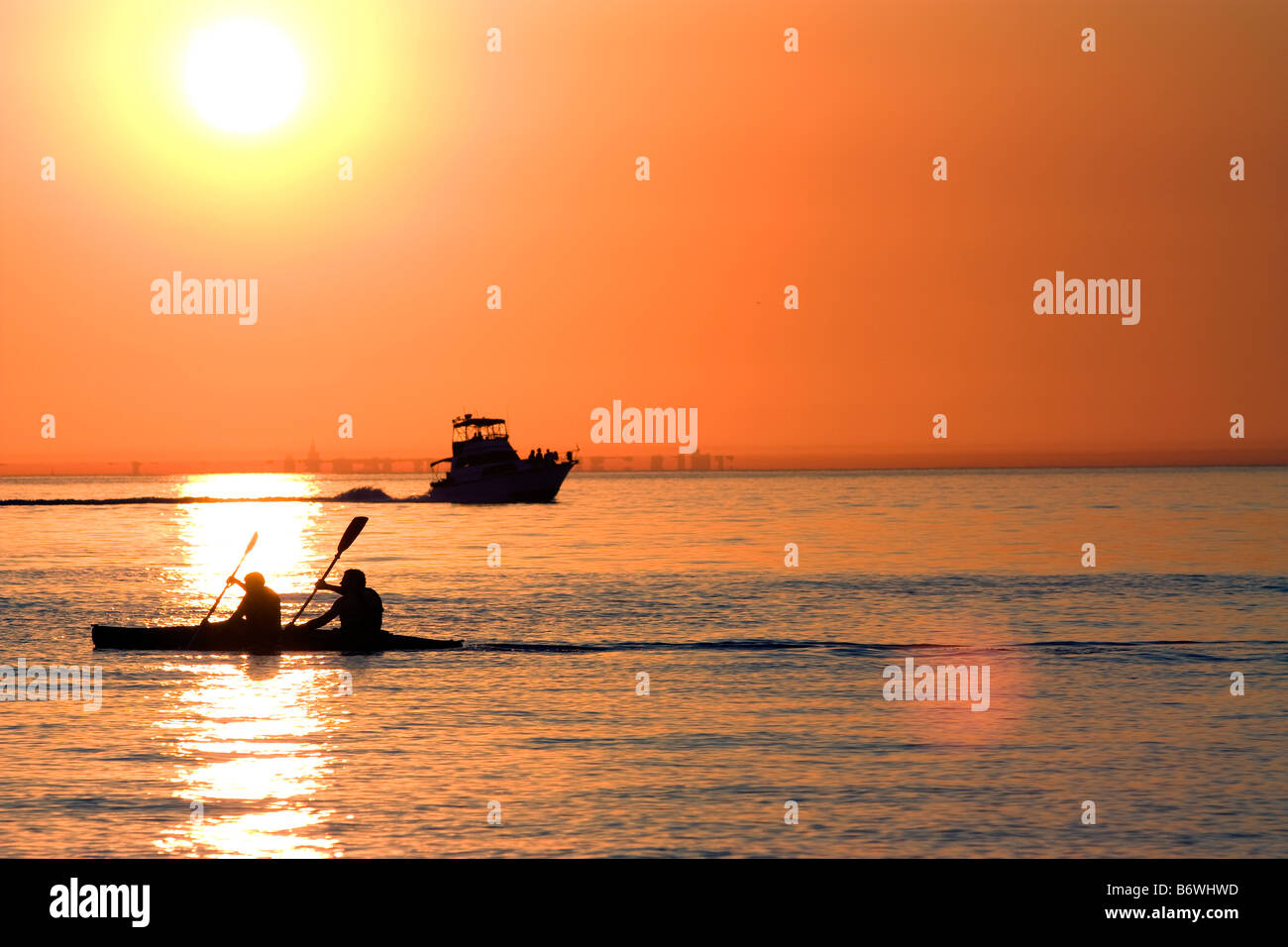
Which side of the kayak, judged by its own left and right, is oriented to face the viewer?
left
